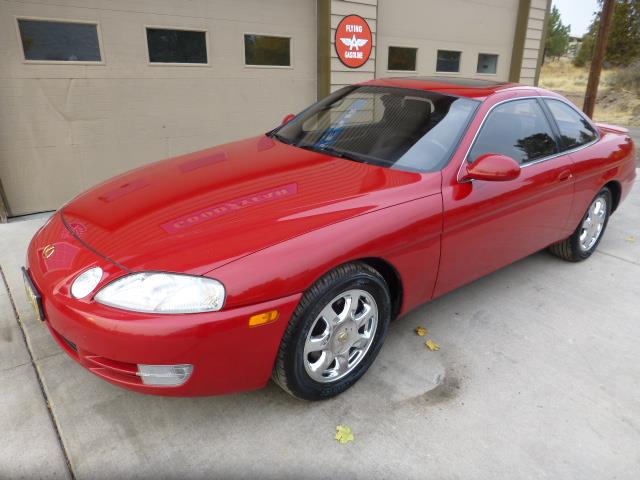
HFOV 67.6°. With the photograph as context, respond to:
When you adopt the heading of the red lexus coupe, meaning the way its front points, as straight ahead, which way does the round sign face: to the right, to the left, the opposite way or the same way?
to the left

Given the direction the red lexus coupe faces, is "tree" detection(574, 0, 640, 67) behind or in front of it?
behind

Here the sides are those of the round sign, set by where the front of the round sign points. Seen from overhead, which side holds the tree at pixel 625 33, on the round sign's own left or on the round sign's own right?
on the round sign's own left

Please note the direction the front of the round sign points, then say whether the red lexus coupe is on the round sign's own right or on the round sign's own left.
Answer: on the round sign's own right

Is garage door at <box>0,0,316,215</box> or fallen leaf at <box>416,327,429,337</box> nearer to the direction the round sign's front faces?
the fallen leaf

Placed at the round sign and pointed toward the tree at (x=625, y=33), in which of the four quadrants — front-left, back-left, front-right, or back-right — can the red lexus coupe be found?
back-right

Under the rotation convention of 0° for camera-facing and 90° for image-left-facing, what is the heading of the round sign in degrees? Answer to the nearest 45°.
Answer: approximately 315°

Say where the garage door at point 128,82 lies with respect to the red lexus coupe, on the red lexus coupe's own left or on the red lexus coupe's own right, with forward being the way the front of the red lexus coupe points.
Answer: on the red lexus coupe's own right
